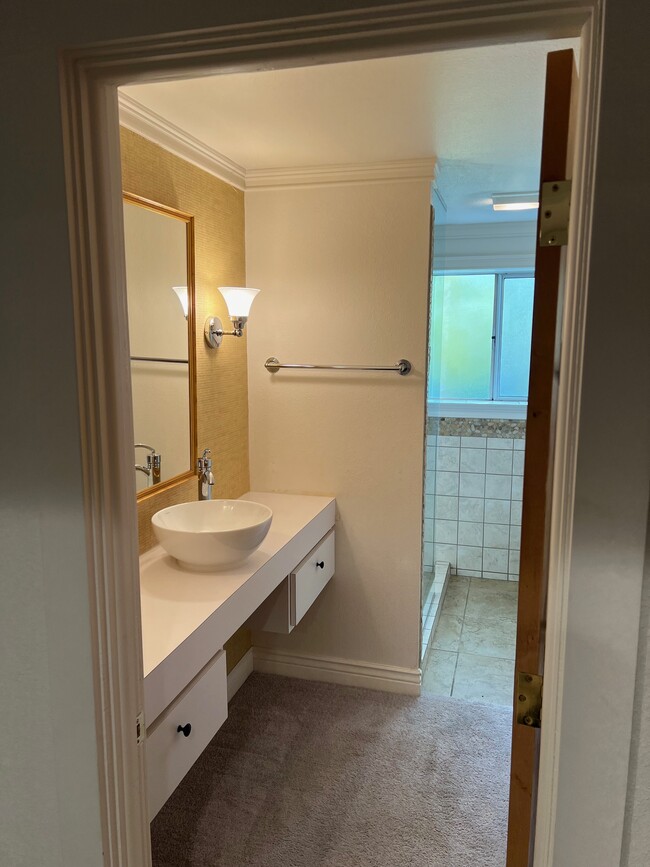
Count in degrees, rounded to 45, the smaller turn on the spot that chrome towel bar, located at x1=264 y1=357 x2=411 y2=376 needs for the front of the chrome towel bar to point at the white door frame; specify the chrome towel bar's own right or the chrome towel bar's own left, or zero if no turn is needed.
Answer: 0° — it already faces it

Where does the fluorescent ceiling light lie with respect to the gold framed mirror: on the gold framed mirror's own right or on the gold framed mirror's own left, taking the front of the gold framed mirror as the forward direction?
on the gold framed mirror's own left

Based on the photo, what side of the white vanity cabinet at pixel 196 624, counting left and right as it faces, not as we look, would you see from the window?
left

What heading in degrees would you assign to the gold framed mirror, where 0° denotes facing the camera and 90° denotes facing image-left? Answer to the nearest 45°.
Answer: approximately 315°

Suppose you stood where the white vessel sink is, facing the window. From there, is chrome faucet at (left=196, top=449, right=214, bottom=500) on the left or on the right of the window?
left

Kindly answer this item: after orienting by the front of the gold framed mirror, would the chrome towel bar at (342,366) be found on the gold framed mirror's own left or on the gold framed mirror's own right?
on the gold framed mirror's own left

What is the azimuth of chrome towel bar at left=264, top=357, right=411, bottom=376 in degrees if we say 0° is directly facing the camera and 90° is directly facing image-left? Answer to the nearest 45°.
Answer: approximately 0°

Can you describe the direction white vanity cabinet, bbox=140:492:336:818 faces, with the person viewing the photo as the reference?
facing the viewer and to the right of the viewer

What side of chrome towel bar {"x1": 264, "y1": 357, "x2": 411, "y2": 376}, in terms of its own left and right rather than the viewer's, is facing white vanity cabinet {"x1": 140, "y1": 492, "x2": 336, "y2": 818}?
front
